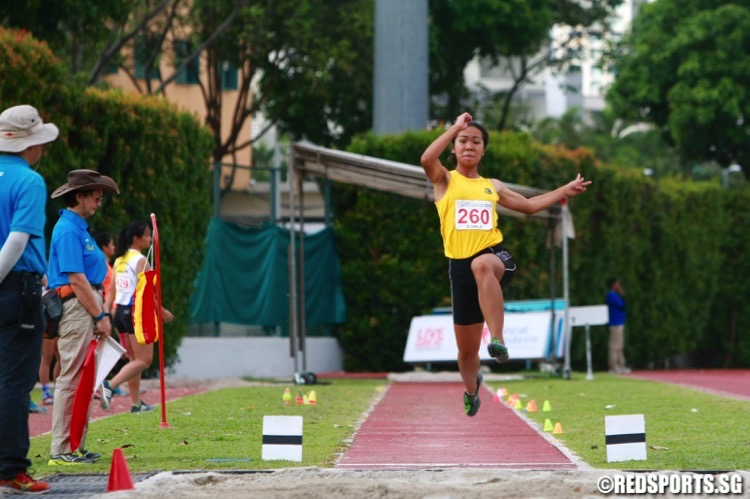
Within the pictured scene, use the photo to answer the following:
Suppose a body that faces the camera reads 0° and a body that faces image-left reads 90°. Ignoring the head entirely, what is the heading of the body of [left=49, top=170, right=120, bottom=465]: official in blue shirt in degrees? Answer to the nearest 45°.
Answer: approximately 270°

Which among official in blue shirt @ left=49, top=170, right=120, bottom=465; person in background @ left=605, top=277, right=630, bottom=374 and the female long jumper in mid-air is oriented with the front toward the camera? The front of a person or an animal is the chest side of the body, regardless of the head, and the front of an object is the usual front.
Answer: the female long jumper in mid-air

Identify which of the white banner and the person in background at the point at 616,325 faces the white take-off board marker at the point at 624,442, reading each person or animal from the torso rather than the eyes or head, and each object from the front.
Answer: the white banner

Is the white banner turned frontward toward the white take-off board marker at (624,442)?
yes

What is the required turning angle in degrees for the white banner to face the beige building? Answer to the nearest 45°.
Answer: approximately 135° to its right

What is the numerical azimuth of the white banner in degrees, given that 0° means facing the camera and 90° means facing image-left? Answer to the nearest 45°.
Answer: approximately 0°

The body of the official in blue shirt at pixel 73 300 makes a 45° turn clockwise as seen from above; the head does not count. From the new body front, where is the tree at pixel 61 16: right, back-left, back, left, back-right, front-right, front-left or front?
back-left
